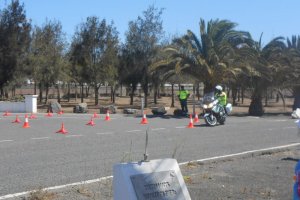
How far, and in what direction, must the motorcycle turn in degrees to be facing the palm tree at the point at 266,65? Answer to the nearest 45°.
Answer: approximately 135° to its right

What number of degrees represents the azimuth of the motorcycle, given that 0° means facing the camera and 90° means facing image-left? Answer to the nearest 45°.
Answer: approximately 45°

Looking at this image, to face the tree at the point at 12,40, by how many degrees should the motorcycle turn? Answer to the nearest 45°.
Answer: approximately 90° to its right

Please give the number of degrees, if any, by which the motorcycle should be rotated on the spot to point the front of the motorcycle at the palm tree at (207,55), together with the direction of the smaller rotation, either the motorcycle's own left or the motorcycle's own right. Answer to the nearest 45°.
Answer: approximately 135° to the motorcycle's own right

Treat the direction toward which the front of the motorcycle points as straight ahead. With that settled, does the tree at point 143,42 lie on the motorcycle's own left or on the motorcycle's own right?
on the motorcycle's own right

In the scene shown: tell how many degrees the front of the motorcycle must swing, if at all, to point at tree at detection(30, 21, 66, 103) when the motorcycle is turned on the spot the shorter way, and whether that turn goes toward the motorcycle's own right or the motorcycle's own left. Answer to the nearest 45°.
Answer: approximately 90° to the motorcycle's own right

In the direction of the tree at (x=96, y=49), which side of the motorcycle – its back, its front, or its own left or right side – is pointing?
right
